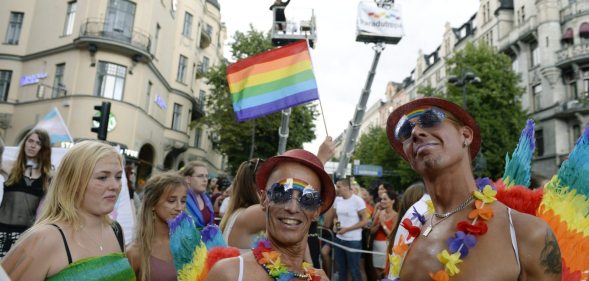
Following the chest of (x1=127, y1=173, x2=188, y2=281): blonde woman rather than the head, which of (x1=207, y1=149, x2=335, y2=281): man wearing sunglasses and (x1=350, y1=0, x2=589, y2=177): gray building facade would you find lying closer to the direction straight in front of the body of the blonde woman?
the man wearing sunglasses

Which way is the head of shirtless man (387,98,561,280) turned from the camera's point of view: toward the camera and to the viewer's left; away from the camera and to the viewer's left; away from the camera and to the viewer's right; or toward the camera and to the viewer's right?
toward the camera and to the viewer's left

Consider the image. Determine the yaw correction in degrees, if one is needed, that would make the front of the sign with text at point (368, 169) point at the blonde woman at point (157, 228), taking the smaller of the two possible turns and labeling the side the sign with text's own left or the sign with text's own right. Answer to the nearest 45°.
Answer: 0° — it already faces them

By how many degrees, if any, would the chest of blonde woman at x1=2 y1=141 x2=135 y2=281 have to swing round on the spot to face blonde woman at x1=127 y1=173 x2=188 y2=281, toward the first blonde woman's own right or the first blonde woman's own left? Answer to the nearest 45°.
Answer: approximately 90° to the first blonde woman's own left

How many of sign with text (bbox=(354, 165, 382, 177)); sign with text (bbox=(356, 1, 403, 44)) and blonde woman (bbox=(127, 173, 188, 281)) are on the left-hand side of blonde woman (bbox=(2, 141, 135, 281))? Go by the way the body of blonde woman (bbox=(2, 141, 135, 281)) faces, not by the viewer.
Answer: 3

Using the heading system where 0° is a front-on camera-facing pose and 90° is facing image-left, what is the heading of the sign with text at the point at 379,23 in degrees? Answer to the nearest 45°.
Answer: approximately 0°

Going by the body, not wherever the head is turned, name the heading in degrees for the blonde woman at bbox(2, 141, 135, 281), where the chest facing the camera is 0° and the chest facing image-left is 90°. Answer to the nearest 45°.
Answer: approximately 315°

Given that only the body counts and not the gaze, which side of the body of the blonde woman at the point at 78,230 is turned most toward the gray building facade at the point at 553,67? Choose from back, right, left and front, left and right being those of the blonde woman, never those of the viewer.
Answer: left

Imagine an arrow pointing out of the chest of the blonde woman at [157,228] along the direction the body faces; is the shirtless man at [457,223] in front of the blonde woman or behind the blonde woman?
in front

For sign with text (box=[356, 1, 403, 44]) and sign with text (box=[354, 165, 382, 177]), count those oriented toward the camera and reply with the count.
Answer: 2

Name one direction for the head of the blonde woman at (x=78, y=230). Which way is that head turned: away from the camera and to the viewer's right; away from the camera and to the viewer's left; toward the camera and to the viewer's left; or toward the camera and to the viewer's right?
toward the camera and to the viewer's right

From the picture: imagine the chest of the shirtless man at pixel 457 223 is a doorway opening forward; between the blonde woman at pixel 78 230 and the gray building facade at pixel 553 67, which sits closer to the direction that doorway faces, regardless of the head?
the blonde woman
